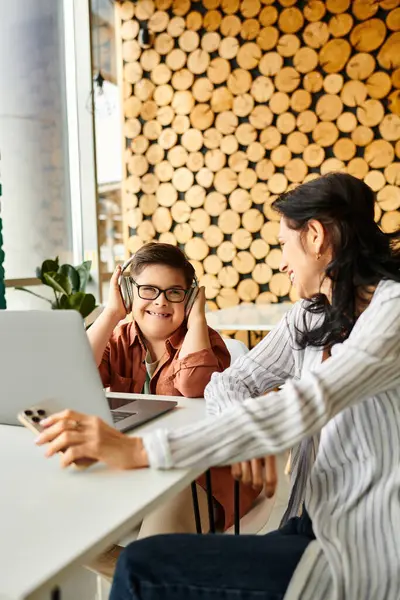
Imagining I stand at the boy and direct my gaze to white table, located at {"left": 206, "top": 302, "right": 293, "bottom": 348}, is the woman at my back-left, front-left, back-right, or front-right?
back-right

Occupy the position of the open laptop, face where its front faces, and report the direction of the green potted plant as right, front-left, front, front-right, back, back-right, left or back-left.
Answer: front-left

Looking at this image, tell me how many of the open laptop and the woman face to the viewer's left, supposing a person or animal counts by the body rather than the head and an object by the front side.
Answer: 1

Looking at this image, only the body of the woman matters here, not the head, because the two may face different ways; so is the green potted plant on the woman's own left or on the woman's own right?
on the woman's own right

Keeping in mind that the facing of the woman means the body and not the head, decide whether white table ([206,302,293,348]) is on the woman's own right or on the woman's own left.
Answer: on the woman's own right

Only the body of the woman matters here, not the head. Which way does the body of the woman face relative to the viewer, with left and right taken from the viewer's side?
facing to the left of the viewer

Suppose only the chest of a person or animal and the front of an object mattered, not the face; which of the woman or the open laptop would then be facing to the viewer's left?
the woman

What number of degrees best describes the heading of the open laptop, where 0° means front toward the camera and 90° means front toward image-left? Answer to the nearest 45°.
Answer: approximately 225°
